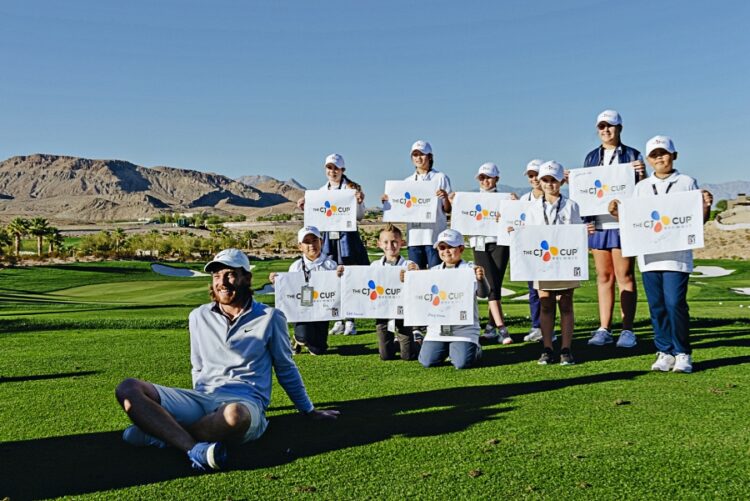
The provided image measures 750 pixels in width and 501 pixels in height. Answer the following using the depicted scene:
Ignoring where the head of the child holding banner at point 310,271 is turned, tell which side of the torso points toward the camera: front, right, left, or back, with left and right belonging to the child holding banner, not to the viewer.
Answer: front

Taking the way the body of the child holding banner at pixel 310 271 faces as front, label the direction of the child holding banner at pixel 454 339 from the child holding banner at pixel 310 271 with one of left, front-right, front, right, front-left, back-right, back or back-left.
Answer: front-left

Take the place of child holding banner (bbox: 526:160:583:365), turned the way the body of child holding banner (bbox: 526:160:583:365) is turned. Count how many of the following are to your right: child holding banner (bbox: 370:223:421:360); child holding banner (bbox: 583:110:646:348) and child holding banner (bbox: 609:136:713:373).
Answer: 1

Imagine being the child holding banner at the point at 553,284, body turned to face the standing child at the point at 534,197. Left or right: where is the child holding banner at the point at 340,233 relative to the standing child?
left

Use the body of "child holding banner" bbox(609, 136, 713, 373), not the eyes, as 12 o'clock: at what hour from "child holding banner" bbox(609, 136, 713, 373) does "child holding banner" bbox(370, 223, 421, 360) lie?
"child holding banner" bbox(370, 223, 421, 360) is roughly at 3 o'clock from "child holding banner" bbox(609, 136, 713, 373).

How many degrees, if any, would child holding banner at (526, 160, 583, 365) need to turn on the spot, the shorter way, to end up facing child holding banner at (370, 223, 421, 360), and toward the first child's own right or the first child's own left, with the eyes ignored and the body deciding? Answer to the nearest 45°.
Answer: approximately 90° to the first child's own right

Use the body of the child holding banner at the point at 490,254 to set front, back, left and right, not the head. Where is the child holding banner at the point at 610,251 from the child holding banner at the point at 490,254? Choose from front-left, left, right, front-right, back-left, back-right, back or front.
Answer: front-left

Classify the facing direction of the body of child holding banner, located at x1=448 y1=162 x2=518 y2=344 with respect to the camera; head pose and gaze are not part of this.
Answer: toward the camera
